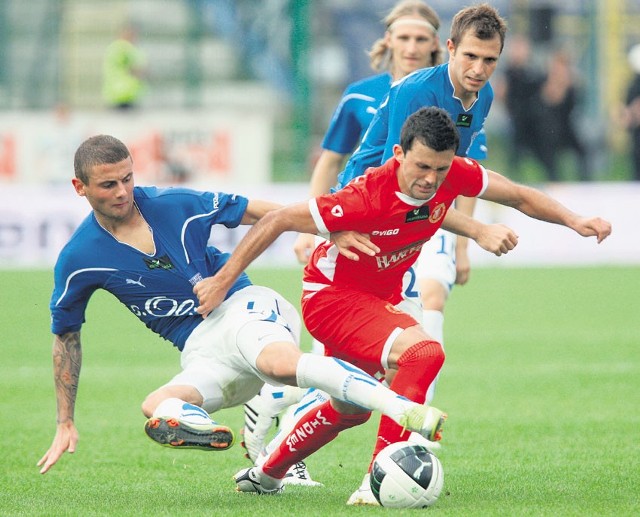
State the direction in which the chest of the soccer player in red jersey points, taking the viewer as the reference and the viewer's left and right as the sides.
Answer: facing the viewer and to the right of the viewer

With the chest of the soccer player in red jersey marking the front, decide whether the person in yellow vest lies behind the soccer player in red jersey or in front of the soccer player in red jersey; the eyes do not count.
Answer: behind

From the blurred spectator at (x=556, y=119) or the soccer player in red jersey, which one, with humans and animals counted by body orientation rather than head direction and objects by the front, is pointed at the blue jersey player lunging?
the blurred spectator

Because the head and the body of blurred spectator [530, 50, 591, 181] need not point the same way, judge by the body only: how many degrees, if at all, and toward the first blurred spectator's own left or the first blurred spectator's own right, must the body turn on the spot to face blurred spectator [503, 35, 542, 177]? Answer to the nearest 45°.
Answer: approximately 90° to the first blurred spectator's own right

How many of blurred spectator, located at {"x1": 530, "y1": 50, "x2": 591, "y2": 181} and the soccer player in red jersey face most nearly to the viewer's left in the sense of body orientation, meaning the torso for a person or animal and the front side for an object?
0

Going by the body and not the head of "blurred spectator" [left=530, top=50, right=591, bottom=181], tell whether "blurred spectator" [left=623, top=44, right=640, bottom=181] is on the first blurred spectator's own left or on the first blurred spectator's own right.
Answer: on the first blurred spectator's own left

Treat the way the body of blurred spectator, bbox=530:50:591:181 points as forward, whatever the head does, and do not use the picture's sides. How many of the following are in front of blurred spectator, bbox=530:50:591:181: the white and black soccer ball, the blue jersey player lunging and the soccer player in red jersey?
3

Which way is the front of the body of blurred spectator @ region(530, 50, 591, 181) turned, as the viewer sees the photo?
toward the camera

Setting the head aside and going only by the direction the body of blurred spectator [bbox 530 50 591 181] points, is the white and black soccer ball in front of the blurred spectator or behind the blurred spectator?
in front

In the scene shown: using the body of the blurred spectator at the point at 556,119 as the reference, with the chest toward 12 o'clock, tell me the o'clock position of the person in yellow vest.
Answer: The person in yellow vest is roughly at 3 o'clock from the blurred spectator.
